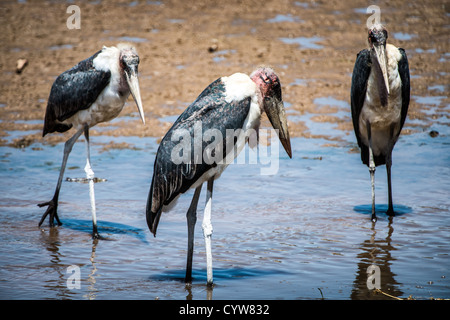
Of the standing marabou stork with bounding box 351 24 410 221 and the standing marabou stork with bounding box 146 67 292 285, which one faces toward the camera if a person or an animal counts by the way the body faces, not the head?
the standing marabou stork with bounding box 351 24 410 221

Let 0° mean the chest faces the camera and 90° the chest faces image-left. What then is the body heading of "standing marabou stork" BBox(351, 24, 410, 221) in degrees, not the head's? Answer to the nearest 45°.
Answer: approximately 0°

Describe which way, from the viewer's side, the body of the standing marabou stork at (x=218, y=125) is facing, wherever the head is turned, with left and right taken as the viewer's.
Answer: facing to the right of the viewer

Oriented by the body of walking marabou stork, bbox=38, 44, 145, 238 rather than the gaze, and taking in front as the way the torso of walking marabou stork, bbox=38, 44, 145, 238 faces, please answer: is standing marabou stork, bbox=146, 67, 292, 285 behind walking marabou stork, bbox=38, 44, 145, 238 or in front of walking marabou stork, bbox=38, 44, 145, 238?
in front

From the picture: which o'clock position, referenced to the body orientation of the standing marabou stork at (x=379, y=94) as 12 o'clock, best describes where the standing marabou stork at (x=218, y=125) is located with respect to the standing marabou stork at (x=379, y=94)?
the standing marabou stork at (x=218, y=125) is roughly at 1 o'clock from the standing marabou stork at (x=379, y=94).

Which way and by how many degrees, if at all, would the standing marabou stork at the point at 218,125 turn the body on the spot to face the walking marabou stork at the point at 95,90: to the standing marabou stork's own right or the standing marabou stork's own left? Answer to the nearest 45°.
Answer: approximately 135° to the standing marabou stork's own left

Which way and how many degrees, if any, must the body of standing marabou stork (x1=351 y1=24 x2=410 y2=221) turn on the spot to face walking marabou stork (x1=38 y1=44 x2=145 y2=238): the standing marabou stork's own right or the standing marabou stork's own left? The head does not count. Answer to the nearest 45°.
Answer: approximately 90° to the standing marabou stork's own right

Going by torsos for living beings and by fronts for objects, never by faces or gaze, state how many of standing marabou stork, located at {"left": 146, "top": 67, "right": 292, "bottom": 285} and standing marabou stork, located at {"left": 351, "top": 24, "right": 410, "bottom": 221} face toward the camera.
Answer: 1

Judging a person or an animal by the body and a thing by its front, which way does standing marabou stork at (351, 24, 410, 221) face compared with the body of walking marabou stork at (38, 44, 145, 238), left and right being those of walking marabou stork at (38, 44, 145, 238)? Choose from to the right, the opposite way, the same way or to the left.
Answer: to the right

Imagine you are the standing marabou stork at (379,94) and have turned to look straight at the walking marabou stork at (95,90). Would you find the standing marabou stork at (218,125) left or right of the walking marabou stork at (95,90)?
left

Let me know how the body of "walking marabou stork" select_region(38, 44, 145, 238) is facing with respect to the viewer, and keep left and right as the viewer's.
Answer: facing the viewer and to the right of the viewer

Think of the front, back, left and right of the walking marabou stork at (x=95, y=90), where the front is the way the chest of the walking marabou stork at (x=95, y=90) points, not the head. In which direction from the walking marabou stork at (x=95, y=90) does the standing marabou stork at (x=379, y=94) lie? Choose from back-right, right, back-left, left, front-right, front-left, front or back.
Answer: front-left
